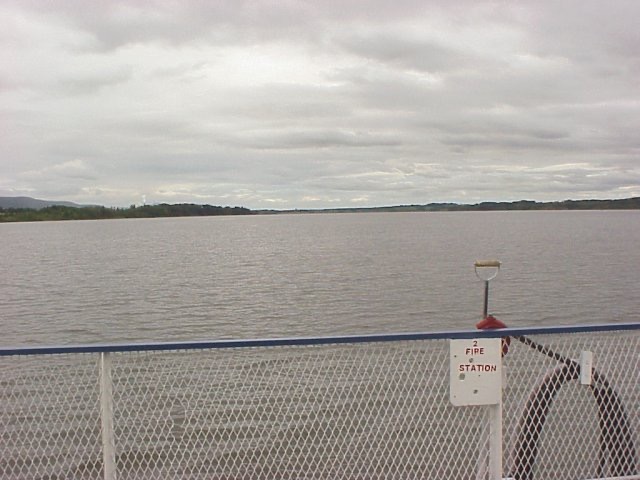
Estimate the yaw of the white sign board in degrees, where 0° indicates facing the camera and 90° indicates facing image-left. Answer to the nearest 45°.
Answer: approximately 0°
